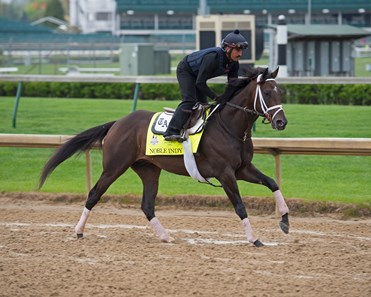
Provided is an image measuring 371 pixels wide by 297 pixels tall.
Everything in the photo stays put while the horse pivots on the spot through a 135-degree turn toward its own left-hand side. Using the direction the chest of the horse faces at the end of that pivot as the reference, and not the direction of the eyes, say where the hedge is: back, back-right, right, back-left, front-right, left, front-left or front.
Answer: front-right

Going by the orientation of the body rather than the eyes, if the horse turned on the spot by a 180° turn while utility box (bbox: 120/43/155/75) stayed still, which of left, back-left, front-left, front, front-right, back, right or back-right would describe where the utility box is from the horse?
right

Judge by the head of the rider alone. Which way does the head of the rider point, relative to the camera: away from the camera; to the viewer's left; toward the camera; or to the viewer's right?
to the viewer's right

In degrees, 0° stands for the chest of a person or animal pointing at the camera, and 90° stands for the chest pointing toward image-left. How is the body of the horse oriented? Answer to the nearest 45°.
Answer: approximately 270°

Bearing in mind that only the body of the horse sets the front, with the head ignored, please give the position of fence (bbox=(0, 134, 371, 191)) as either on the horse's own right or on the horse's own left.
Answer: on the horse's own left
